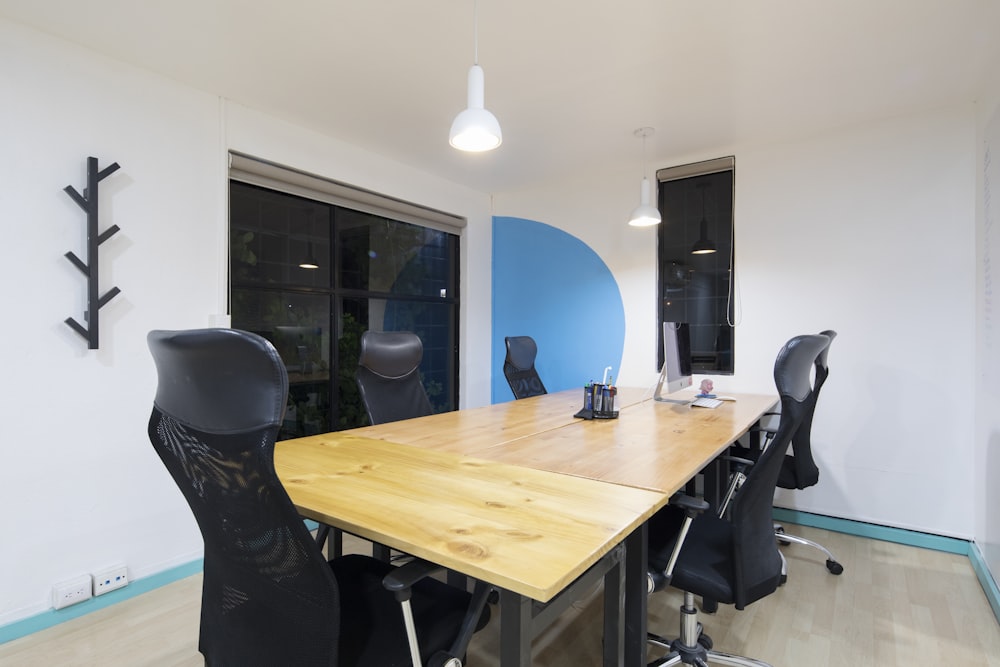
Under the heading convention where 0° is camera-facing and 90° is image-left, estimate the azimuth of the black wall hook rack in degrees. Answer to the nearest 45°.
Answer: approximately 315°

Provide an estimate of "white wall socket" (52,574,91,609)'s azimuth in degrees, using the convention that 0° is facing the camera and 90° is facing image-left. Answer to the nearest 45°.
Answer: approximately 315°

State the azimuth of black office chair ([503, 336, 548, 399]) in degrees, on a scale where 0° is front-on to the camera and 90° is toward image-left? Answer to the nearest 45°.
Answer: approximately 315°

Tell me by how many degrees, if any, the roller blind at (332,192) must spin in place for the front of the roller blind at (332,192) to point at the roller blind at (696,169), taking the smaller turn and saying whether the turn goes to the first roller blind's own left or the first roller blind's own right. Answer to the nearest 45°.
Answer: approximately 45° to the first roller blind's own left

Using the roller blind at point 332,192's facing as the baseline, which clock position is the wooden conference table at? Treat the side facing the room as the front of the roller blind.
The wooden conference table is roughly at 1 o'clock from the roller blind.

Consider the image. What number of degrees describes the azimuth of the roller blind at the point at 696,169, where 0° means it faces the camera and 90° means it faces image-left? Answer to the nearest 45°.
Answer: approximately 45°

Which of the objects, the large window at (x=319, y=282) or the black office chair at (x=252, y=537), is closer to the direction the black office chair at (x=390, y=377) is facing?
the black office chair
